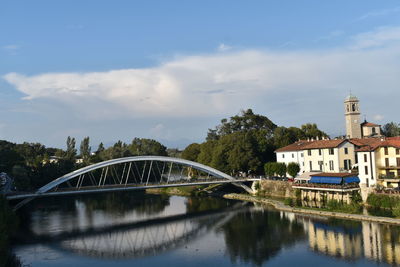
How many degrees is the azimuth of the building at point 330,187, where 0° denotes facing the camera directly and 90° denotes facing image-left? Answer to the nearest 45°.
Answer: approximately 45°

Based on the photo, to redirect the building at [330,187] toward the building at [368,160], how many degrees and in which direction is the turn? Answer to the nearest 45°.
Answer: approximately 135° to its left

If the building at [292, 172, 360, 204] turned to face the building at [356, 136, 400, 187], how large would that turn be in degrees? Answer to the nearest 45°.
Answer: approximately 135° to its left
